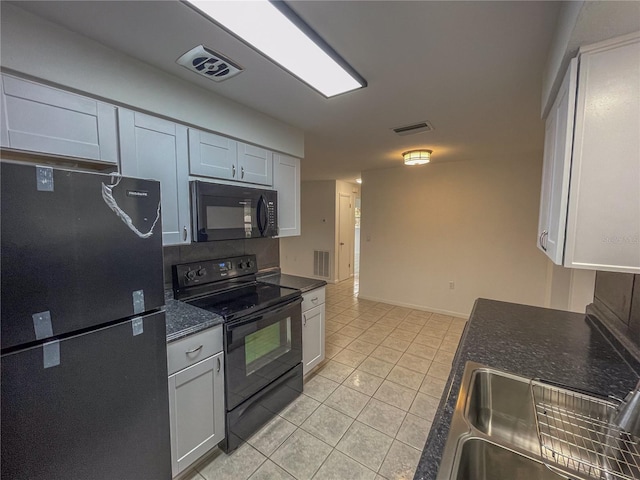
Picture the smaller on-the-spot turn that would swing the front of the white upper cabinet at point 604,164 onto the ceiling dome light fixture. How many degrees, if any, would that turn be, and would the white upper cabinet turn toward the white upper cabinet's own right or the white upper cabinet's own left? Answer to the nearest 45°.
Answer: approximately 45° to the white upper cabinet's own right

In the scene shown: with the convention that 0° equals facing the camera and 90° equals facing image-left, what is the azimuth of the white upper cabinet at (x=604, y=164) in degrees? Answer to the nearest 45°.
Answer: approximately 90°

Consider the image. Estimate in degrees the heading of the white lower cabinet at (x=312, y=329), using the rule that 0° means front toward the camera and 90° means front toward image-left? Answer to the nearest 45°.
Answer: approximately 315°

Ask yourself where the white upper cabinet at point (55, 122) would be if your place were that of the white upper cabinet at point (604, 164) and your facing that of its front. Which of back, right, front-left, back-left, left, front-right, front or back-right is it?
front-left

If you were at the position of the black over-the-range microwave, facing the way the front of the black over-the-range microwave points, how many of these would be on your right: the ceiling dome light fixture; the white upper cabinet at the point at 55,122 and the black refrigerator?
2

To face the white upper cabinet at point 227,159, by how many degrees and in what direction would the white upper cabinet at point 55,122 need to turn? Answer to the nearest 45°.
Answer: approximately 45° to its left

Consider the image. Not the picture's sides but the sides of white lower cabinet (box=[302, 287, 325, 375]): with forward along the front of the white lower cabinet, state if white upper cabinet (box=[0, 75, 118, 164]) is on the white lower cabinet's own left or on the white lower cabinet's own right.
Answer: on the white lower cabinet's own right

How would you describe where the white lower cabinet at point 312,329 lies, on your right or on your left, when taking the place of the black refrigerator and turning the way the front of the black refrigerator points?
on your left

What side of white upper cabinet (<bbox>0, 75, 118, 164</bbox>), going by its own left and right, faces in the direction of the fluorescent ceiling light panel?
front

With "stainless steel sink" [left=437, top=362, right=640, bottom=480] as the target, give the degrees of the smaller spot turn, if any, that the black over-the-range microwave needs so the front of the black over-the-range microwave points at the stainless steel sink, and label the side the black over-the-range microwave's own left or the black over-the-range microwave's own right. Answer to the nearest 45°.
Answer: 0° — it already faces it

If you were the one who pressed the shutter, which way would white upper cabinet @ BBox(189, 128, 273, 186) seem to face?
facing the viewer and to the right of the viewer
